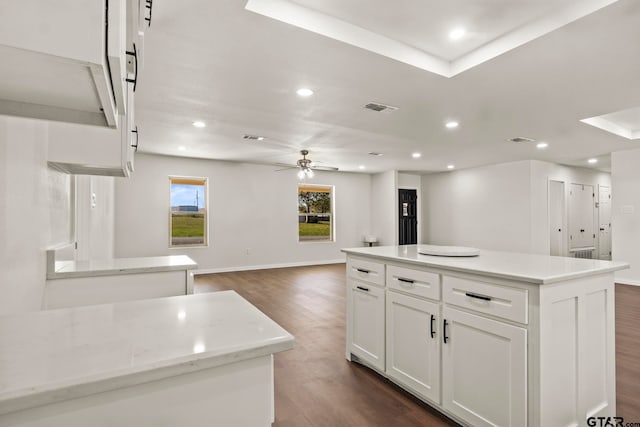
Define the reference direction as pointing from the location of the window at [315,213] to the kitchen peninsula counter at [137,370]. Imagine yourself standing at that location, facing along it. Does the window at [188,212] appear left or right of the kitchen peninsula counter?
right

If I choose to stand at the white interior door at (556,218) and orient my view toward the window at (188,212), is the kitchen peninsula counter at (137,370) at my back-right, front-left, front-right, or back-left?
front-left

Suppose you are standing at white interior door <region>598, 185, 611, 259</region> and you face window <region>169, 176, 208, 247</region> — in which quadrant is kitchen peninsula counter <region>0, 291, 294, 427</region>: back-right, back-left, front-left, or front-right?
front-left

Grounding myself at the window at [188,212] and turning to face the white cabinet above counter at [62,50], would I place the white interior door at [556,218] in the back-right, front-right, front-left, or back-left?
front-left

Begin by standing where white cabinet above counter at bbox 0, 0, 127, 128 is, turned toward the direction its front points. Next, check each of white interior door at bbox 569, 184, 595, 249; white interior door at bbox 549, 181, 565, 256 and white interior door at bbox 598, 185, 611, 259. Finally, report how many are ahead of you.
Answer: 3

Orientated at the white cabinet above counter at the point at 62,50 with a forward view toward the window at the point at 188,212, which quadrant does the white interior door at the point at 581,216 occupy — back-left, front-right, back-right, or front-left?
front-right

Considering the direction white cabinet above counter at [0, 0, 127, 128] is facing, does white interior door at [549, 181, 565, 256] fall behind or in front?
in front

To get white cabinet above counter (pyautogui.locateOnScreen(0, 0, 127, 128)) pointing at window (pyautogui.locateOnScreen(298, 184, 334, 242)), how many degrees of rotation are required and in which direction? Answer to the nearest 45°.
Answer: approximately 45° to its left

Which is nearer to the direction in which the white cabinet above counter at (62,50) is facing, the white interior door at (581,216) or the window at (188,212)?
the white interior door

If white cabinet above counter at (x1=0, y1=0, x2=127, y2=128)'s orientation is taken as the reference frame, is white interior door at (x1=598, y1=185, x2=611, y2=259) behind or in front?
in front

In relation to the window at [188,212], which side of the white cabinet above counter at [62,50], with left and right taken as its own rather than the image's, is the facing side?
left

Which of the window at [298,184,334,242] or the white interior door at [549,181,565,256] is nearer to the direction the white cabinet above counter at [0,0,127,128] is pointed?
the white interior door

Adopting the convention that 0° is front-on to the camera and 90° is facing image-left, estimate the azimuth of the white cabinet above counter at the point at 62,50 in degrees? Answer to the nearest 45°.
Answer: approximately 270°

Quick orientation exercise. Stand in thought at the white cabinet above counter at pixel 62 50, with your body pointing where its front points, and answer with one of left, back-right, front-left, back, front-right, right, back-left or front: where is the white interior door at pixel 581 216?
front
